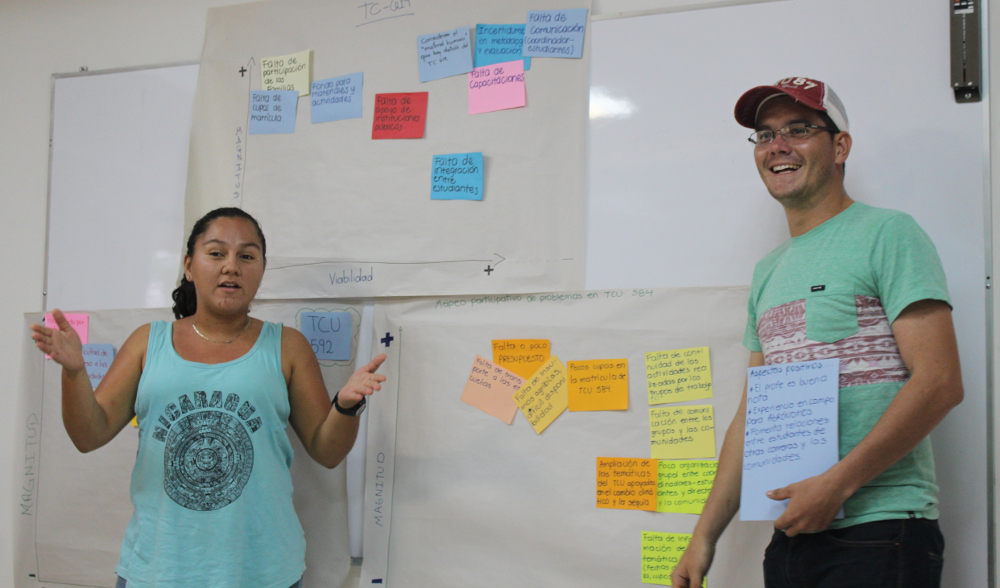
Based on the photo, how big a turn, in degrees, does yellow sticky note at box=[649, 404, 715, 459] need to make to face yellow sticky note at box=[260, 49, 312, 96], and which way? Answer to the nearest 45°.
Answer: approximately 90° to its right

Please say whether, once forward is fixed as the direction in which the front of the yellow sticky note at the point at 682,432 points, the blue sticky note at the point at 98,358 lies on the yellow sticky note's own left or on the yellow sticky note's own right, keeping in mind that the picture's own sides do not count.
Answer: on the yellow sticky note's own right

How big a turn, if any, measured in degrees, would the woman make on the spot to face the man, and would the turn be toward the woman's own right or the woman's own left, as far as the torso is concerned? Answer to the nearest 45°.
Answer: approximately 45° to the woman's own left

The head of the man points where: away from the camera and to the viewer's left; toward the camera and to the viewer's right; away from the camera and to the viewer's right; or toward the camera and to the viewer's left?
toward the camera and to the viewer's left

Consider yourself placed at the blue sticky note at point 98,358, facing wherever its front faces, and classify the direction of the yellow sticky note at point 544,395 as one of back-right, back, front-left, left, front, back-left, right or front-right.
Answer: front-left

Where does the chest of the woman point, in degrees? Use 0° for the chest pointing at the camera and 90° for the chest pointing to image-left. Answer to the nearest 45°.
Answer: approximately 0°

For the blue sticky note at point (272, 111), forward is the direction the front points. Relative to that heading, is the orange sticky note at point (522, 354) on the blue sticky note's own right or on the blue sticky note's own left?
on the blue sticky note's own left
